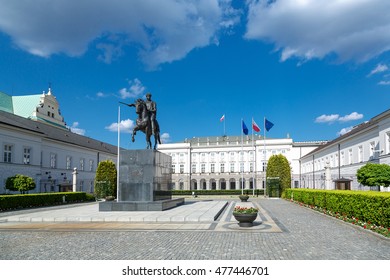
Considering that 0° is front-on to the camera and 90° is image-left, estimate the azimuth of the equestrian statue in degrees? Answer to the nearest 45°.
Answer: approximately 45°

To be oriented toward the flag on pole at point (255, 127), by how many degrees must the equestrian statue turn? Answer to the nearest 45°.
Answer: approximately 180°
